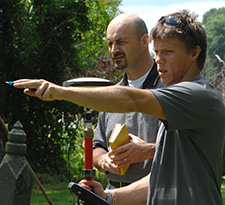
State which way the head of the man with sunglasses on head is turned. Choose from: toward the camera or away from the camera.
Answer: toward the camera

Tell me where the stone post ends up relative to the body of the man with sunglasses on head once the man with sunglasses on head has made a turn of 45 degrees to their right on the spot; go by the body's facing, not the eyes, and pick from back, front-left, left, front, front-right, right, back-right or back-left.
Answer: front

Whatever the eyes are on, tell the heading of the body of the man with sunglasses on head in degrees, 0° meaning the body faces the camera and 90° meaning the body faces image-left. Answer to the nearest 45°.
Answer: approximately 90°
